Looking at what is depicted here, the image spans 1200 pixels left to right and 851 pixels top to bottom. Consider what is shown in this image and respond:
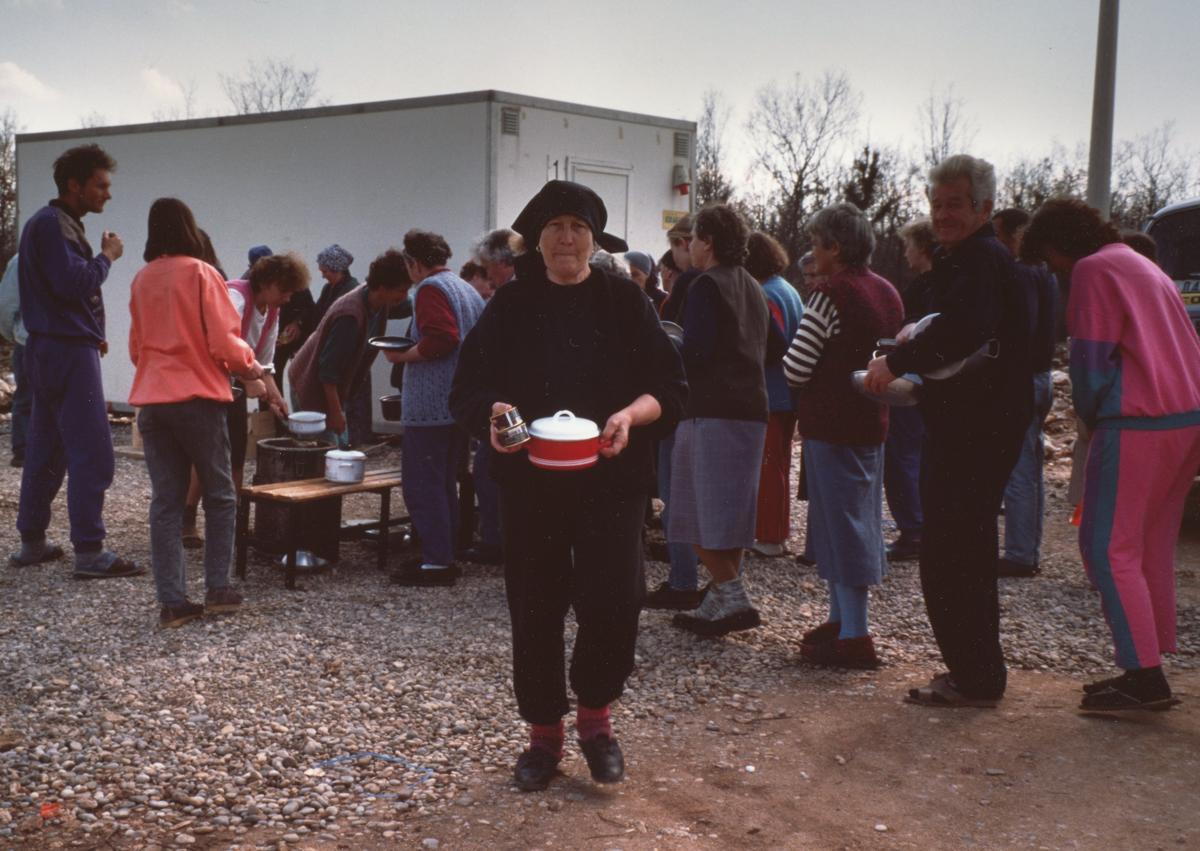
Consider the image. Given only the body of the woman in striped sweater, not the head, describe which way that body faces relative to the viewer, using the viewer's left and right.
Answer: facing away from the viewer and to the left of the viewer

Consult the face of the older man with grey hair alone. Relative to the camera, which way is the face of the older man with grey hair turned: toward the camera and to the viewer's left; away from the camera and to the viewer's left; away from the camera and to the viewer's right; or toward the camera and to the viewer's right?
toward the camera and to the viewer's left

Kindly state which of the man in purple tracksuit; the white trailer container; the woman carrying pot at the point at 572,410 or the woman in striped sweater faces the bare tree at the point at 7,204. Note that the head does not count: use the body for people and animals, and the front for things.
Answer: the woman in striped sweater

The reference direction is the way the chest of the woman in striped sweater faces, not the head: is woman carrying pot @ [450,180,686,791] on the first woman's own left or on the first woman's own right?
on the first woman's own left

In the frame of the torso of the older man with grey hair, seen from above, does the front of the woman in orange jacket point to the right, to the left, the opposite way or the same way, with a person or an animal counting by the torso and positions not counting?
to the right

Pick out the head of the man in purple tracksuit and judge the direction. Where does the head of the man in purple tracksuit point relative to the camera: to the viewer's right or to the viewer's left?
to the viewer's right

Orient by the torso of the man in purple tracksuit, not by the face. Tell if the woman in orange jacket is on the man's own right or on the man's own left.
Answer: on the man's own right

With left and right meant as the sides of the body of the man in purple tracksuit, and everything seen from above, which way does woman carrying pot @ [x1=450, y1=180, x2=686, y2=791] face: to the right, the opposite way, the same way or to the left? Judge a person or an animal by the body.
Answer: to the right

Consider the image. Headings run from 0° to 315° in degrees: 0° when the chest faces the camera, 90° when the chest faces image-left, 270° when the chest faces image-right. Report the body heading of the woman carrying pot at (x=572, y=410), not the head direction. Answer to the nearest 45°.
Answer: approximately 0°

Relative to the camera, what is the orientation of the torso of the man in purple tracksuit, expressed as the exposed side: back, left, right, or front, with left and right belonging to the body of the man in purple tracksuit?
right

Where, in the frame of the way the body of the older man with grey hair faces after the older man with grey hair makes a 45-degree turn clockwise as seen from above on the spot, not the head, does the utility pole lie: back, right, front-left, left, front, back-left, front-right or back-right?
front-right

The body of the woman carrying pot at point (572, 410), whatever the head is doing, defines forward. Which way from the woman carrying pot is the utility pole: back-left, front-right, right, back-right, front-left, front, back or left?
back-left

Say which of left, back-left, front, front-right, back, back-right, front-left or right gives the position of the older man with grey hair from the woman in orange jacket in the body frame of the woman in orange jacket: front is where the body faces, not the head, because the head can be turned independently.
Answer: right

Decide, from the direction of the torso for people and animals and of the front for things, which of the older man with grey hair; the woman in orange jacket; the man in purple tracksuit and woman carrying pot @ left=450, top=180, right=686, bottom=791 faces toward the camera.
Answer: the woman carrying pot

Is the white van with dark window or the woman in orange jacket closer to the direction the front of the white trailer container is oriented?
the white van with dark window

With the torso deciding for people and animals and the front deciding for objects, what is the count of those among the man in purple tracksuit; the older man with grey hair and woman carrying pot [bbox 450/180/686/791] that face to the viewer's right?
1
